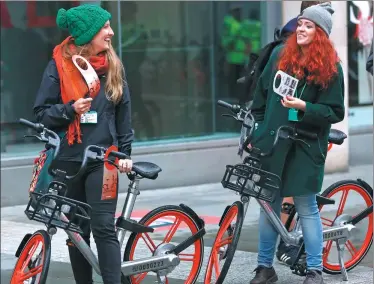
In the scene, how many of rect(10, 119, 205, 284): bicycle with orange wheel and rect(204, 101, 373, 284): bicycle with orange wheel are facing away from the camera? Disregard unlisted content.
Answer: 0

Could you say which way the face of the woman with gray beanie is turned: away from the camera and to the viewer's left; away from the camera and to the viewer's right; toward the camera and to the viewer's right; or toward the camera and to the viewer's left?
toward the camera and to the viewer's left

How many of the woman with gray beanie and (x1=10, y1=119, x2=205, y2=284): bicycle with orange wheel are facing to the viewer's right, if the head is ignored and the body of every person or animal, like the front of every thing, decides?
0

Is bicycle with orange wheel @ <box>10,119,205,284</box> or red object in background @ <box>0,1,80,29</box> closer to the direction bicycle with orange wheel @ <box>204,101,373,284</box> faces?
the bicycle with orange wheel

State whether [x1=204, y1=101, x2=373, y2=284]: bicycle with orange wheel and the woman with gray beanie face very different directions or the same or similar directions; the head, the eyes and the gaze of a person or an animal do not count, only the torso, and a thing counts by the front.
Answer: same or similar directions

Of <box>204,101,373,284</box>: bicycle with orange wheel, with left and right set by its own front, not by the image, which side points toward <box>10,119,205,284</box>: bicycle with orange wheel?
front

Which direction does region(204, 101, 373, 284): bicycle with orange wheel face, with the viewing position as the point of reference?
facing the viewer and to the left of the viewer

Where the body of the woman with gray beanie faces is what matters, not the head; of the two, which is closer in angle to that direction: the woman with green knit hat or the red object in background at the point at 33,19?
the woman with green knit hat

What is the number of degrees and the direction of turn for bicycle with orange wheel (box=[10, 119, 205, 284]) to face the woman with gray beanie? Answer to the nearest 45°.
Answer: approximately 135° to its left

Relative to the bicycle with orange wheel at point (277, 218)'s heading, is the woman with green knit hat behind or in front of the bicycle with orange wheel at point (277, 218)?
in front

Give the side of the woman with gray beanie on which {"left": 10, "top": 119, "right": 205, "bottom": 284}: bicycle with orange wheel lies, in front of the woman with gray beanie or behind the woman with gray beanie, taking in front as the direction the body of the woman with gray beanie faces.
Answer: in front
